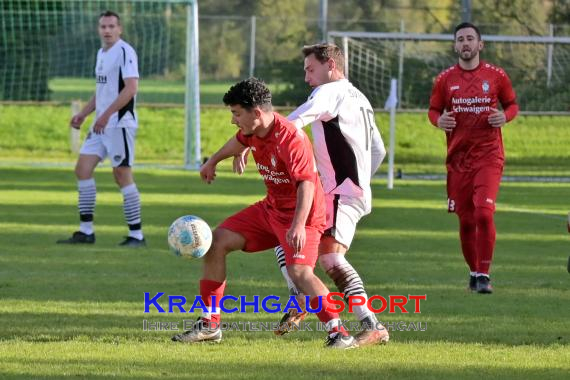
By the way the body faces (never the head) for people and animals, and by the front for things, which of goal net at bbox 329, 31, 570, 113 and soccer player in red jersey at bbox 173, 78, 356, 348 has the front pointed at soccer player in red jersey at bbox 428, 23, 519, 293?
the goal net

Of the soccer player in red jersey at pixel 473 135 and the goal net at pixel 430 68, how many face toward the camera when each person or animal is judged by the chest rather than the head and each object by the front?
2

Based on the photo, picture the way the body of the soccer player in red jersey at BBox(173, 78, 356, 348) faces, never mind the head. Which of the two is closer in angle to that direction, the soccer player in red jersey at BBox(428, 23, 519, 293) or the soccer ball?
the soccer ball

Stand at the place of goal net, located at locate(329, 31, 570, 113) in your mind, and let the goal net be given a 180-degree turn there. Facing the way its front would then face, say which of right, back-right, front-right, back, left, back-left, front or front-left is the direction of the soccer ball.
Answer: back

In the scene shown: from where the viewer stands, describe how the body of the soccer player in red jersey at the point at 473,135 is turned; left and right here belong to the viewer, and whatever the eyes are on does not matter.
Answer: facing the viewer

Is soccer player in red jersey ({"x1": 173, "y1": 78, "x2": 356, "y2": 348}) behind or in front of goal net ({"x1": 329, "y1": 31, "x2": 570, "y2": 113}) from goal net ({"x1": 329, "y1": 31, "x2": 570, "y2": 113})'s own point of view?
in front

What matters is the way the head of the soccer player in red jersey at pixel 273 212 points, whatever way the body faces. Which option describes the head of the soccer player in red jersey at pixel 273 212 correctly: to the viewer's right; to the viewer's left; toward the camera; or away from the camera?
to the viewer's left

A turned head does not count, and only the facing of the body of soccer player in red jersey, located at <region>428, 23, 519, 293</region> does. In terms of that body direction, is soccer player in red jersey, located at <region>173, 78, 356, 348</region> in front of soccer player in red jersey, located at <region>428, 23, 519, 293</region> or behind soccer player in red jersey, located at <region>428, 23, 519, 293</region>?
in front

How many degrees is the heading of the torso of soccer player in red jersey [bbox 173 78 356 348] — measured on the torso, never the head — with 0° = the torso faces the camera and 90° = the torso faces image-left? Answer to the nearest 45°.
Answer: approximately 45°

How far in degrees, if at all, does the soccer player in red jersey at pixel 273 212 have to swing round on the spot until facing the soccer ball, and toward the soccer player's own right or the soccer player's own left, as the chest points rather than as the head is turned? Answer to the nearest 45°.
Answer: approximately 45° to the soccer player's own right

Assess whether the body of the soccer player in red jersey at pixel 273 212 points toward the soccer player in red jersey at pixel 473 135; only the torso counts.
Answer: no

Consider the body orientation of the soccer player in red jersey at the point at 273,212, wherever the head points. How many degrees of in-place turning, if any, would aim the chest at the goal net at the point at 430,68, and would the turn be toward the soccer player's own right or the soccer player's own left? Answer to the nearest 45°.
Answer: approximately 135° to the soccer player's own right

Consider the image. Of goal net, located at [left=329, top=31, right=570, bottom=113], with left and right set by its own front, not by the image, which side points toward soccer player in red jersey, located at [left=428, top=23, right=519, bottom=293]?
front

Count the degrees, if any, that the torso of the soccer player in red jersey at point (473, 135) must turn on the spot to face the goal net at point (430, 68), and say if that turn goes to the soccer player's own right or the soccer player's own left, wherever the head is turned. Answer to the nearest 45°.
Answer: approximately 180°

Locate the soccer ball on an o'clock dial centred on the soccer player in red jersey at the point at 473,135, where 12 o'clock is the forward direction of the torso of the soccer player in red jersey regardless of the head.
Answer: The soccer ball is roughly at 1 o'clock from the soccer player in red jersey.

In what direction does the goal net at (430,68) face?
toward the camera
